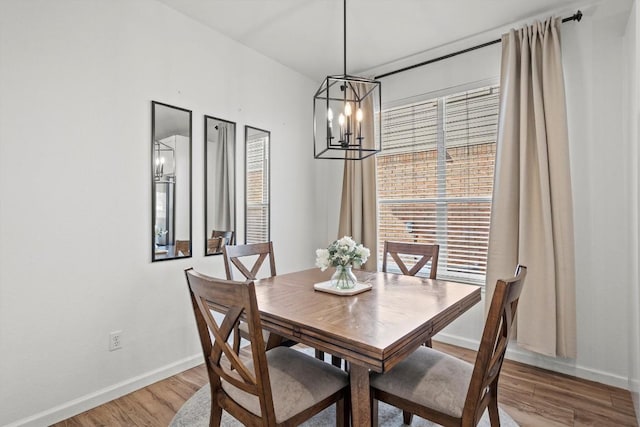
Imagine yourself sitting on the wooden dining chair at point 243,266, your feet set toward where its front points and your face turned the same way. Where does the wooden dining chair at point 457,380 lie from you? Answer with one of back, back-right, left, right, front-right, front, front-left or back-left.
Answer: front

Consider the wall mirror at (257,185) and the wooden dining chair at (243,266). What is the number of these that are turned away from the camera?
0

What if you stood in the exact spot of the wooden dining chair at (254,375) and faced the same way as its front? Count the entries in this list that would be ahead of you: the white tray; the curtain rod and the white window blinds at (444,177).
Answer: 3

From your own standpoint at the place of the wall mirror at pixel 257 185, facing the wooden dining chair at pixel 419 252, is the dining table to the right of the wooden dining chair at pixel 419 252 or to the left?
right

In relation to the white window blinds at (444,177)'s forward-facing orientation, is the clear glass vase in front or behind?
in front

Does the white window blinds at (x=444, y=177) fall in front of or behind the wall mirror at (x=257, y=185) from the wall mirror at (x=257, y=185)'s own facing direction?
in front

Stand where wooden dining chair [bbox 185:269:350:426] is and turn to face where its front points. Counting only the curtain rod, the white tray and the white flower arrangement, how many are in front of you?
3

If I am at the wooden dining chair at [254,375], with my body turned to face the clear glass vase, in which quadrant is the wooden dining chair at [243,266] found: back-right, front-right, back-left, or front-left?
front-left

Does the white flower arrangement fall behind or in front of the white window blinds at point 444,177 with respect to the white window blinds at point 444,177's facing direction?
in front

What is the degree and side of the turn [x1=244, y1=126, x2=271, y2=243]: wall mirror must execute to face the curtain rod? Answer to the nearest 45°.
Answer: approximately 45° to its left

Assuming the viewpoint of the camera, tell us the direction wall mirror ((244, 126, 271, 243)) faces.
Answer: facing the viewer and to the right of the viewer

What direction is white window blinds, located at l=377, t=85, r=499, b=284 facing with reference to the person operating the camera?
facing the viewer and to the left of the viewer

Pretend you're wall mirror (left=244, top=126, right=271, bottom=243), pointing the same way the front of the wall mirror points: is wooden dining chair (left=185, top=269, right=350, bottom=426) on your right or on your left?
on your right

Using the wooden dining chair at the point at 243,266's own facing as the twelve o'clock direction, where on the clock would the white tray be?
The white tray is roughly at 12 o'clock from the wooden dining chair.

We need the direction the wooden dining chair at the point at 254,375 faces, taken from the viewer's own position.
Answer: facing away from the viewer and to the right of the viewer

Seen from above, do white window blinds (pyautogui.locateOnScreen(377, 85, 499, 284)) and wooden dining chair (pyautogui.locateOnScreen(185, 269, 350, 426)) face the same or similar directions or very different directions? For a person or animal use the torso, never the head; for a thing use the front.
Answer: very different directions

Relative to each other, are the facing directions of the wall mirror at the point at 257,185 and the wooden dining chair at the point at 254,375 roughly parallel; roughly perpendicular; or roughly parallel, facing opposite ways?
roughly perpendicular

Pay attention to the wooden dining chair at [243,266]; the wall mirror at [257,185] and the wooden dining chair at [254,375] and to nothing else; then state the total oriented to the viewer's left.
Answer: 0

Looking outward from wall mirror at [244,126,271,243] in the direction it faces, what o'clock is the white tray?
The white tray is roughly at 1 o'clock from the wall mirror.
